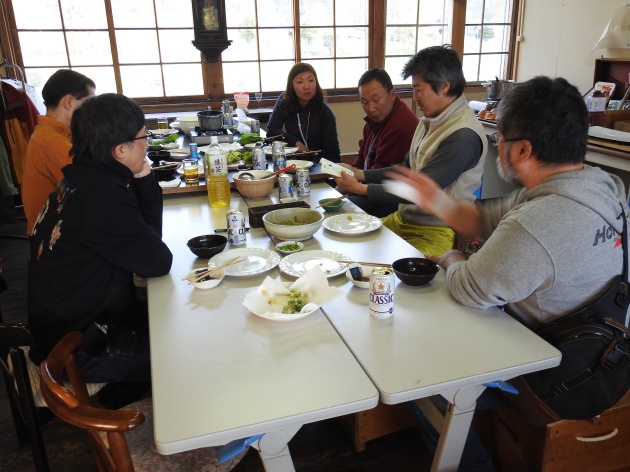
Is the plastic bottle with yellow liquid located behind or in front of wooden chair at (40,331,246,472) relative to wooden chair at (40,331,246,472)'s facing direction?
in front

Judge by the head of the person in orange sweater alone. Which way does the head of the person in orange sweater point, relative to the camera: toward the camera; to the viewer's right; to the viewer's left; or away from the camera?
to the viewer's right

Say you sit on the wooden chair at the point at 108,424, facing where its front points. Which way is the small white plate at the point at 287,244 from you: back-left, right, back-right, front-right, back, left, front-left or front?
front

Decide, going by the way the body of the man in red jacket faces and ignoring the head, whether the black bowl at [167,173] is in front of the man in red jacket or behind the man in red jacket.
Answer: in front

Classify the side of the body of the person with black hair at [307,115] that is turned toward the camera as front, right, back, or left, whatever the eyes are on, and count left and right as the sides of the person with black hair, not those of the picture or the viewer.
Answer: front

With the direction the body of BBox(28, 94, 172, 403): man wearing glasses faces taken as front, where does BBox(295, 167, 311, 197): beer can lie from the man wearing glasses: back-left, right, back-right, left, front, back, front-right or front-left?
front

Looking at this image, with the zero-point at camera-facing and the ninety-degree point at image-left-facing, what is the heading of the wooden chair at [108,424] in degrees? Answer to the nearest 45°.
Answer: approximately 225°

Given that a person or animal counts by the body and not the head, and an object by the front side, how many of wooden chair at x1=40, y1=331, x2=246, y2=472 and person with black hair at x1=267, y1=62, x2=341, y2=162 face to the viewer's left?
0

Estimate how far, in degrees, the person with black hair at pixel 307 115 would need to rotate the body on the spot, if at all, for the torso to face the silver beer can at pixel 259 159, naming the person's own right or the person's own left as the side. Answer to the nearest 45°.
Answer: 0° — they already face it

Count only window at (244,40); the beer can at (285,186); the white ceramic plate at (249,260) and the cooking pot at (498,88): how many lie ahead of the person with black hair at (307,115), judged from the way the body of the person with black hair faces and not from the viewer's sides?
2

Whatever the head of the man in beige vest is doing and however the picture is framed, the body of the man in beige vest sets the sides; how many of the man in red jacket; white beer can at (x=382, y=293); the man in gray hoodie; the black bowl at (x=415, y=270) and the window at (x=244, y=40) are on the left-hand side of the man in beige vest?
3

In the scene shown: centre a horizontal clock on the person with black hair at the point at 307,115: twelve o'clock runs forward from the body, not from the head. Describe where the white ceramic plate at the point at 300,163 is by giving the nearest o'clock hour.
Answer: The white ceramic plate is roughly at 12 o'clock from the person with black hair.

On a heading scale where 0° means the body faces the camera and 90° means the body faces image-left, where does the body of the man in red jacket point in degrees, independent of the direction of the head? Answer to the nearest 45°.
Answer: approximately 45°

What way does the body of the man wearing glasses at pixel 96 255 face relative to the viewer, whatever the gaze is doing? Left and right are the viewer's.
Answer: facing away from the viewer and to the right of the viewer

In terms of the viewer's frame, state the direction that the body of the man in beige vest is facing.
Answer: to the viewer's left
